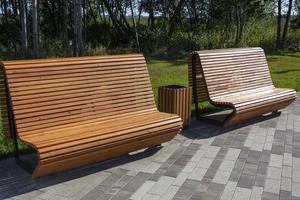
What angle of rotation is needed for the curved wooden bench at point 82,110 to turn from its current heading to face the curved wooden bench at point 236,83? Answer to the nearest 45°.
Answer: approximately 90° to its left

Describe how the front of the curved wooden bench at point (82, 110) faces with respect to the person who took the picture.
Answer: facing the viewer and to the right of the viewer

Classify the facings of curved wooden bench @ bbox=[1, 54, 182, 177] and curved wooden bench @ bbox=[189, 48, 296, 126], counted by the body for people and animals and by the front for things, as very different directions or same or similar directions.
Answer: same or similar directions

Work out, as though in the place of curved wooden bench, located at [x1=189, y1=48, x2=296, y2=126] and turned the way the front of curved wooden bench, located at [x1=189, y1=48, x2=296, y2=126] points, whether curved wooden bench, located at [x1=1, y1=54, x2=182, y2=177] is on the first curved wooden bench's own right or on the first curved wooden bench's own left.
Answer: on the first curved wooden bench's own right

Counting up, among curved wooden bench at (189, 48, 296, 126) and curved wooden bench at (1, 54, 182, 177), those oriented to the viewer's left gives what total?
0
